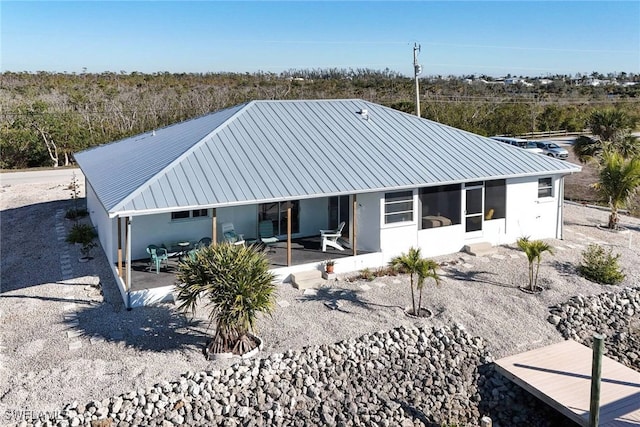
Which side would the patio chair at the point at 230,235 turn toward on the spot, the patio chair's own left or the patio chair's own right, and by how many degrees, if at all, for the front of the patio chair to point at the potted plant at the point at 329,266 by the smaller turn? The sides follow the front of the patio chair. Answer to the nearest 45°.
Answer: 0° — it already faces it

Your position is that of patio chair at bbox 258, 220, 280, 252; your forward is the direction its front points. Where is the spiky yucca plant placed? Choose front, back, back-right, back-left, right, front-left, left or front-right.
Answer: front-right

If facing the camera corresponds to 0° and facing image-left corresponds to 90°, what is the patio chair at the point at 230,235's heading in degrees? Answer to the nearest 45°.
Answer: approximately 315°

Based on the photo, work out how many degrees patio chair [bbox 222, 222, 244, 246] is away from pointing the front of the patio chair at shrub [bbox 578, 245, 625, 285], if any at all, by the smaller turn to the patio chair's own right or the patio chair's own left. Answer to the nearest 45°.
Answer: approximately 45° to the patio chair's own left

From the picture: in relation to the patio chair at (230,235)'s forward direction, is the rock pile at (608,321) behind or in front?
in front
